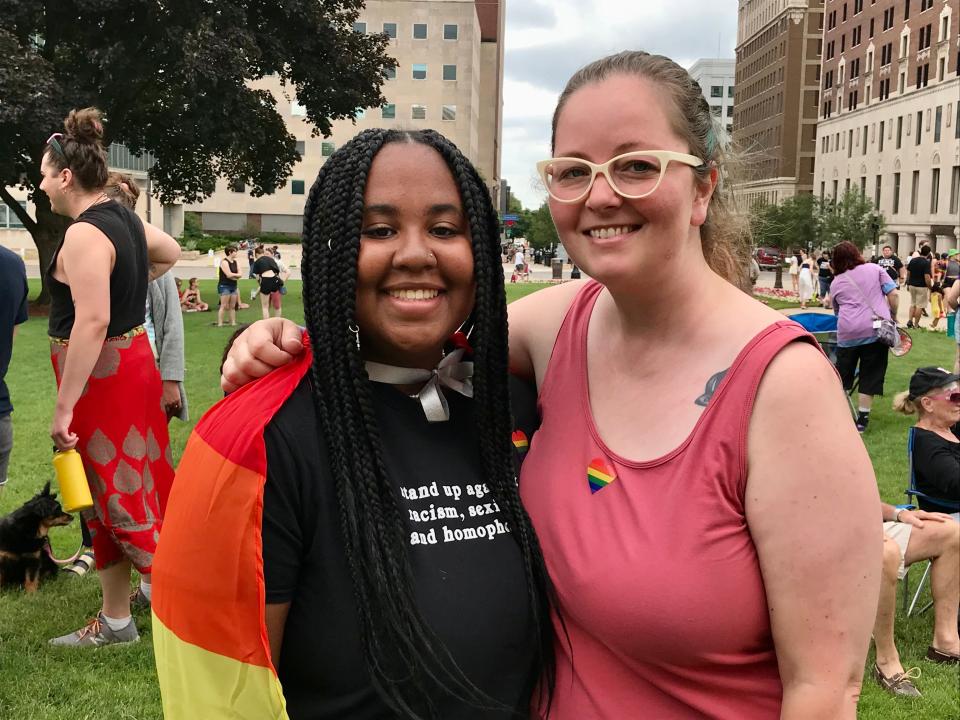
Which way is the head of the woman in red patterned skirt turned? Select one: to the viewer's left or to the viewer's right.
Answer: to the viewer's left

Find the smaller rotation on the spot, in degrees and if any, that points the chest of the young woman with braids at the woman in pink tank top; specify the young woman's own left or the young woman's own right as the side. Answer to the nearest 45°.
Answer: approximately 45° to the young woman's own left

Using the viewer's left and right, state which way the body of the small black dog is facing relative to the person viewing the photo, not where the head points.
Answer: facing to the right of the viewer

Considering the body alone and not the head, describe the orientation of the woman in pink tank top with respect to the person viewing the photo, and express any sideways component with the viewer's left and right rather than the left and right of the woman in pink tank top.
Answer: facing the viewer and to the left of the viewer

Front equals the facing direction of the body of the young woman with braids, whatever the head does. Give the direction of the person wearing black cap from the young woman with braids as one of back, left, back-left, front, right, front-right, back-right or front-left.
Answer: left

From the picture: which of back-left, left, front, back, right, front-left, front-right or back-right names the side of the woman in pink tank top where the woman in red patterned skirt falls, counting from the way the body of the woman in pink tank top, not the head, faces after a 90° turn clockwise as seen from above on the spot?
front
